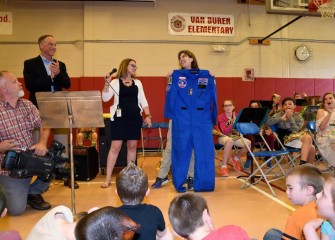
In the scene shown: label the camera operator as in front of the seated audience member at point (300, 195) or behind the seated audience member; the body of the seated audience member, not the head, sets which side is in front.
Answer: in front

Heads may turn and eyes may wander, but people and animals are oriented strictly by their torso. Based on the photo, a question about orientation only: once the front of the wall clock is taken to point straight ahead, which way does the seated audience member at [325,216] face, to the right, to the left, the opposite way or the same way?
to the right

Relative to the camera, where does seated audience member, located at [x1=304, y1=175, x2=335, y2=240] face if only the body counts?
to the viewer's left

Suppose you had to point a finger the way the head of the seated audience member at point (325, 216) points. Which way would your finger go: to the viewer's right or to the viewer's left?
to the viewer's left

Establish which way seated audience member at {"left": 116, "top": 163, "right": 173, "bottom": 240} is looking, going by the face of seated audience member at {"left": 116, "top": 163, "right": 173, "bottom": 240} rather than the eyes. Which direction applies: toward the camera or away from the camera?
away from the camera

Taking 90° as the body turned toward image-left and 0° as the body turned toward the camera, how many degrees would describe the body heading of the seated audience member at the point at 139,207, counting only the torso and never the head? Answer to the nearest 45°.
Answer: approximately 180°

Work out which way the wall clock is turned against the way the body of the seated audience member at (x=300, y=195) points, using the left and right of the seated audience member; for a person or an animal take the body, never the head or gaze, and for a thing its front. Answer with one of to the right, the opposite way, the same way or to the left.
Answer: to the left

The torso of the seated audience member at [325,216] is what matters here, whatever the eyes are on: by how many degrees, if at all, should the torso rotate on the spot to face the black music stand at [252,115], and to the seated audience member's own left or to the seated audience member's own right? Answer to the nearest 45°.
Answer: approximately 90° to the seated audience member's own right

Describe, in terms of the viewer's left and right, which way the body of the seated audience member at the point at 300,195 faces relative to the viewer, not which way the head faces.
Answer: facing to the left of the viewer

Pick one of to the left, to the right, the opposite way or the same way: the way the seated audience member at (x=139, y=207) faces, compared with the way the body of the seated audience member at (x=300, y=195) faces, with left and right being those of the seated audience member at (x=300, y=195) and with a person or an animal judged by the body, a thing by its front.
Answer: to the right

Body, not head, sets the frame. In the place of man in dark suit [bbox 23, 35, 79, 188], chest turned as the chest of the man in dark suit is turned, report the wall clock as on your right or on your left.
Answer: on your left

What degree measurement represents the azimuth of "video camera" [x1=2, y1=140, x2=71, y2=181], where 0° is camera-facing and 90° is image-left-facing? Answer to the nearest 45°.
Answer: approximately 270°

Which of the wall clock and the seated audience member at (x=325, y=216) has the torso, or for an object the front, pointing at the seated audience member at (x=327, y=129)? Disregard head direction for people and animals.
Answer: the wall clock
